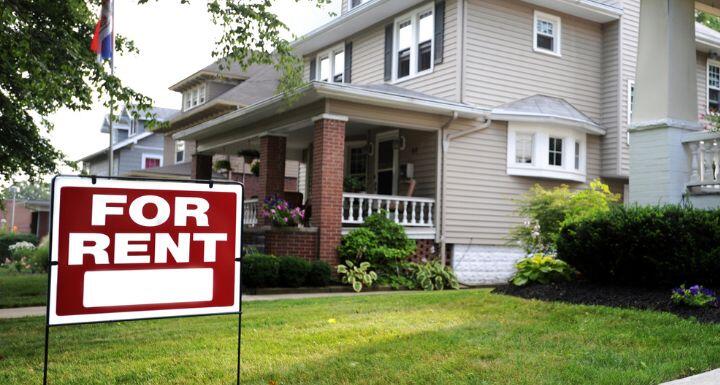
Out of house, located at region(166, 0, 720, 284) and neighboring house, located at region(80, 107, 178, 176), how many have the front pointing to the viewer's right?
0

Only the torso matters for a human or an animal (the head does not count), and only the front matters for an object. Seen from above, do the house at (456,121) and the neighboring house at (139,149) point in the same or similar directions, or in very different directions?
same or similar directions

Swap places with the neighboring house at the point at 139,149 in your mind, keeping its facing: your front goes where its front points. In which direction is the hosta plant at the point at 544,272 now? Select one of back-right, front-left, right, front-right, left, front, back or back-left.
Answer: front-left

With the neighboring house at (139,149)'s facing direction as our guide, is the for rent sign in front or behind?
in front

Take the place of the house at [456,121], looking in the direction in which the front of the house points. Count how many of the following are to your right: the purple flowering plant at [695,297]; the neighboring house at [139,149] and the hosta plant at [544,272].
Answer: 1

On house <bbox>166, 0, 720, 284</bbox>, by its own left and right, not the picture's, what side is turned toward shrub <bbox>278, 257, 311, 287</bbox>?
front

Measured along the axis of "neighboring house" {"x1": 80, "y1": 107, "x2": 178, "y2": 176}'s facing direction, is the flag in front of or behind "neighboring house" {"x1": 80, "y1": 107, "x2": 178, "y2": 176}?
in front

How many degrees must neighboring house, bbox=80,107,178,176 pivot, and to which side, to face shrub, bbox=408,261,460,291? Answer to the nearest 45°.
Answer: approximately 45° to its left

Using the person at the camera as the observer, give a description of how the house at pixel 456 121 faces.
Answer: facing the viewer and to the left of the viewer

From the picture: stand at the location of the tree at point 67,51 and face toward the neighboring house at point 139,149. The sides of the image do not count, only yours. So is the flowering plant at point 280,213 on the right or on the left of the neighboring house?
right

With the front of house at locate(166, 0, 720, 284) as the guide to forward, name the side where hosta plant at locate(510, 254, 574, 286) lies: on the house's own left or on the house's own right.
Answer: on the house's own left

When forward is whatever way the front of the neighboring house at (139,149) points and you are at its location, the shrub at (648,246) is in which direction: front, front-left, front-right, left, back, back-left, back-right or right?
front-left

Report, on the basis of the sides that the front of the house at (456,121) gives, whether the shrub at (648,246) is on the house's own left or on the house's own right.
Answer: on the house's own left

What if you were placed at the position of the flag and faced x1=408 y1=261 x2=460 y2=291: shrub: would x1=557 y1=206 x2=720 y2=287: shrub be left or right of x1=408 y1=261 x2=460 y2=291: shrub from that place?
right

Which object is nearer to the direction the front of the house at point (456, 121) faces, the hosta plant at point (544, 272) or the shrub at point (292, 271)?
the shrub

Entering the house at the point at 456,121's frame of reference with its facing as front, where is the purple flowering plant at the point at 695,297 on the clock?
The purple flowering plant is roughly at 10 o'clock from the house.
